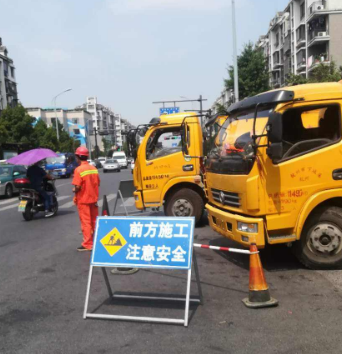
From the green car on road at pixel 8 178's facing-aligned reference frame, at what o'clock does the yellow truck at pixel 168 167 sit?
The yellow truck is roughly at 10 o'clock from the green car on road.

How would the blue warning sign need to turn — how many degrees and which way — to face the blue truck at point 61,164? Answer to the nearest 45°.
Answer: approximately 180°

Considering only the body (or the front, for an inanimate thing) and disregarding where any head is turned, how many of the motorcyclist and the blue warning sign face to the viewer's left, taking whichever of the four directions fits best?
0

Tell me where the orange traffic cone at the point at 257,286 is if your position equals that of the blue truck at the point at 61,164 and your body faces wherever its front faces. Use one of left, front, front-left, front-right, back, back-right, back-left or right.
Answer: front-left

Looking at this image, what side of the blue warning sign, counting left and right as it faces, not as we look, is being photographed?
front

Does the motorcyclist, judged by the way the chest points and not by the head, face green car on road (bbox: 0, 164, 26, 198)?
no

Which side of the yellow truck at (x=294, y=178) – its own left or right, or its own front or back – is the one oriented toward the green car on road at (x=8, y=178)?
right

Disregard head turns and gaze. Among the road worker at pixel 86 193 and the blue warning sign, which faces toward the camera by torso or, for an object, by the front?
the blue warning sign

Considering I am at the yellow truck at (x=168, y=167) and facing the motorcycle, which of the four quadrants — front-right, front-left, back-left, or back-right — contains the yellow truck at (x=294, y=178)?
back-left

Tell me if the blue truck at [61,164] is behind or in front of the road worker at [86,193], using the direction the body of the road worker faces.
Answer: in front

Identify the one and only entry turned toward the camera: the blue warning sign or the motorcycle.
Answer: the blue warning sign

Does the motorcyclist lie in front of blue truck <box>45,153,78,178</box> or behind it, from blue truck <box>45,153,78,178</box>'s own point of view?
in front

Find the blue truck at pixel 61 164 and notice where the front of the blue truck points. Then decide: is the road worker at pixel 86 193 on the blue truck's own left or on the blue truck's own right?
on the blue truck's own left

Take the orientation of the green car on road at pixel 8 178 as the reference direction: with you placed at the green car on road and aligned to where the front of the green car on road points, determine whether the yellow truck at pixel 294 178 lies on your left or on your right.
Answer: on your left

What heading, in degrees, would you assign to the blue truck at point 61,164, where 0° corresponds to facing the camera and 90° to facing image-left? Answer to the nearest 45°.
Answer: approximately 45°
